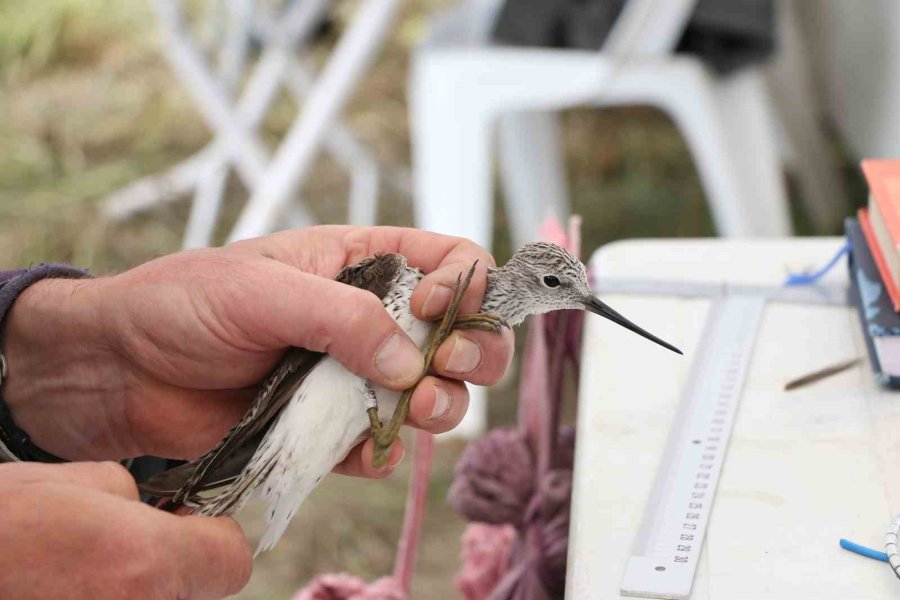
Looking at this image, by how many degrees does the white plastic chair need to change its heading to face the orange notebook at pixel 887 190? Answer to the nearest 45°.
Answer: approximately 90° to its left

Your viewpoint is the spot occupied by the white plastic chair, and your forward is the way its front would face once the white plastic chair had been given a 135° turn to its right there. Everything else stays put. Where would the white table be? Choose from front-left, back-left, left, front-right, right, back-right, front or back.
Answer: back-right

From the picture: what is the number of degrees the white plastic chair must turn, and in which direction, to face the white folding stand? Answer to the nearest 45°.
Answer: approximately 45° to its right

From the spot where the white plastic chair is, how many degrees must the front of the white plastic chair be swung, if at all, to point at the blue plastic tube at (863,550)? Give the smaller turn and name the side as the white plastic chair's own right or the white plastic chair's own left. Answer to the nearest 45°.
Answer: approximately 90° to the white plastic chair's own left

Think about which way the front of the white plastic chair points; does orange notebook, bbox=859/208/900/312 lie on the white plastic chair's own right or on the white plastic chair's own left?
on the white plastic chair's own left

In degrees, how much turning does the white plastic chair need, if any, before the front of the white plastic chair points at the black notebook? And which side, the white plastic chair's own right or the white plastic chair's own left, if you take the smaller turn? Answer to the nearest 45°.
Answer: approximately 90° to the white plastic chair's own left
